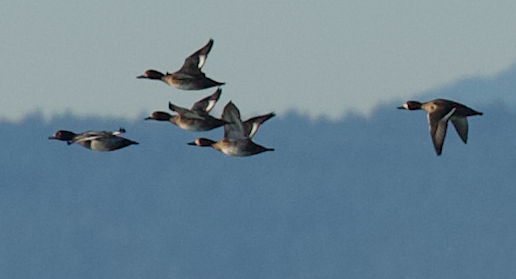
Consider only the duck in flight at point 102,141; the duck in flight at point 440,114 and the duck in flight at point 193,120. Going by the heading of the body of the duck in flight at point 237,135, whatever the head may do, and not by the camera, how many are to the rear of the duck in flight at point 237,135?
1

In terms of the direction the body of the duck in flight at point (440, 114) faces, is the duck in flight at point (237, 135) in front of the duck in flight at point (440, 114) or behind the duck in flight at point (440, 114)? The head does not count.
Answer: in front

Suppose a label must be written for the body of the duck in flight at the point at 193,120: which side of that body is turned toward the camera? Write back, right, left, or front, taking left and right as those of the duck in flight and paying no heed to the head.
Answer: left

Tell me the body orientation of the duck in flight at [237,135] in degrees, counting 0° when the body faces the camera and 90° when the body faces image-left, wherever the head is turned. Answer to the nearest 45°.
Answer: approximately 90°

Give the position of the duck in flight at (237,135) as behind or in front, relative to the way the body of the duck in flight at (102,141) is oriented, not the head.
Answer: behind

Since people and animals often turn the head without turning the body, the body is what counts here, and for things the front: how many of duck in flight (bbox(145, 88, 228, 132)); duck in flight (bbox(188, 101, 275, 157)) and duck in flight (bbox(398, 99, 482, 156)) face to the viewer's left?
3

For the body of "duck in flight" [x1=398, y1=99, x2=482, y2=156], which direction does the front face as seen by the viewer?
to the viewer's left

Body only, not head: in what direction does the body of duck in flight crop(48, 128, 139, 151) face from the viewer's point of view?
to the viewer's left

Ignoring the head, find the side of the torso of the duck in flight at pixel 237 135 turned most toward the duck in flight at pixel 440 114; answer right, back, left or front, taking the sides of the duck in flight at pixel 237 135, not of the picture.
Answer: back

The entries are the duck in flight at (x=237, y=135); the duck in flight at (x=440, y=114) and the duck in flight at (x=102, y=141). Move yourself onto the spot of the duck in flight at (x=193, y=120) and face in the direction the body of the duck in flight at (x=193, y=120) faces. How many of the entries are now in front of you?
1
